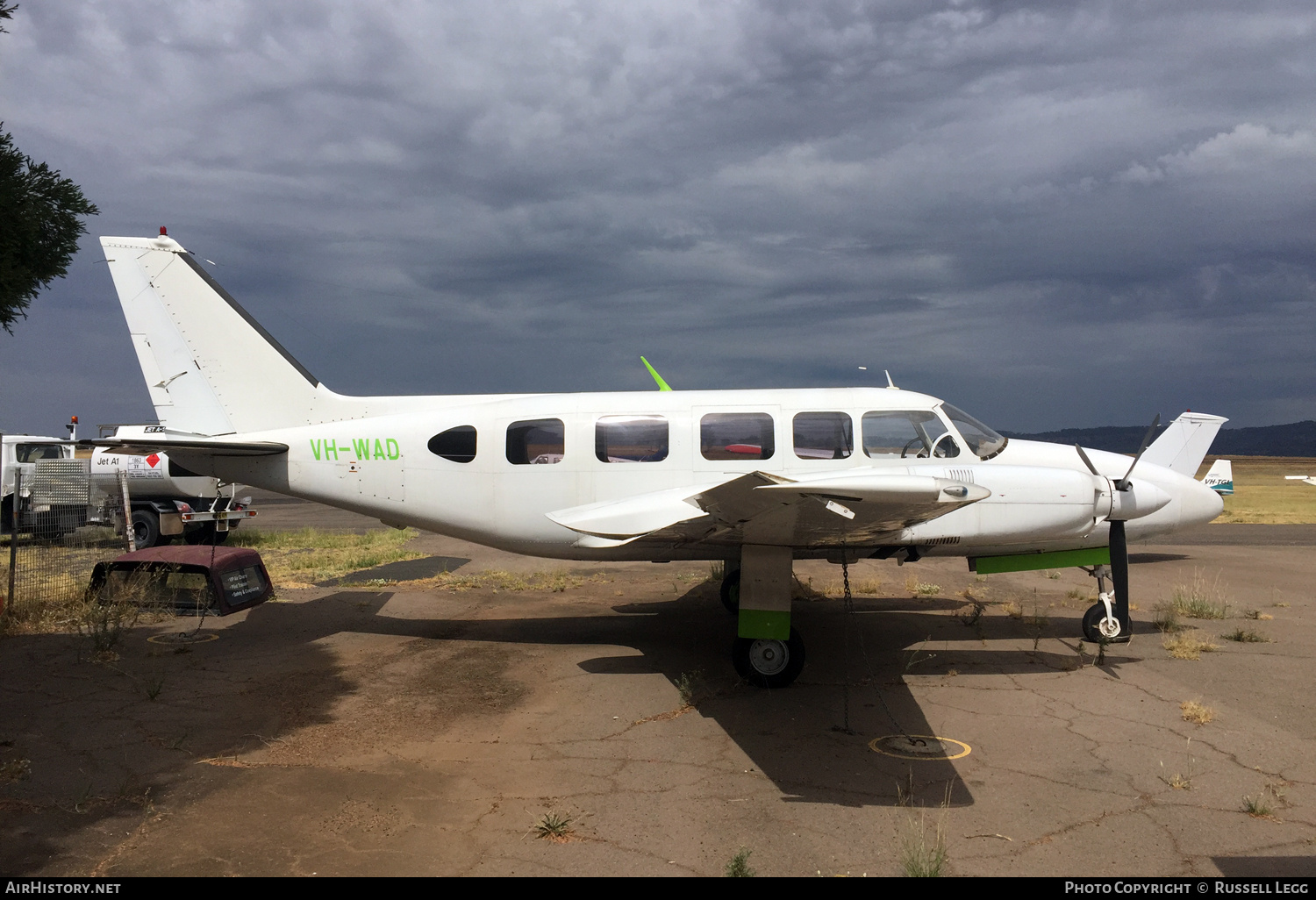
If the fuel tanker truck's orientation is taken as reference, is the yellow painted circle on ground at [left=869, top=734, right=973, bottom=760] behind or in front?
behind

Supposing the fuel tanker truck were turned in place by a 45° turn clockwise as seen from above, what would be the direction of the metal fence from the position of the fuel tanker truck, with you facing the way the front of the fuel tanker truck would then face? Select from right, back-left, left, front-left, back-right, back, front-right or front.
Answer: back

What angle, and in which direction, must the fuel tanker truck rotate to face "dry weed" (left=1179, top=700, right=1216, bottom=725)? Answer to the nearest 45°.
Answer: approximately 135° to its left

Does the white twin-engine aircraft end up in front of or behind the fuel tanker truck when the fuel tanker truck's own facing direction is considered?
behind

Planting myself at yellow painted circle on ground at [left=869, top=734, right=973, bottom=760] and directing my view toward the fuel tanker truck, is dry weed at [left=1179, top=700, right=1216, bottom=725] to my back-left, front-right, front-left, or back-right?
back-right

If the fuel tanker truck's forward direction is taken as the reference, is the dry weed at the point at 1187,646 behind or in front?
behind

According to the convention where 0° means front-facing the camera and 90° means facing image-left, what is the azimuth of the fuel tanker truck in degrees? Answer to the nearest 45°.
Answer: approximately 135°

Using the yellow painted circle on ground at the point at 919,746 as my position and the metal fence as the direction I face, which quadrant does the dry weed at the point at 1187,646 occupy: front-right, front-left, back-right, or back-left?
back-right
